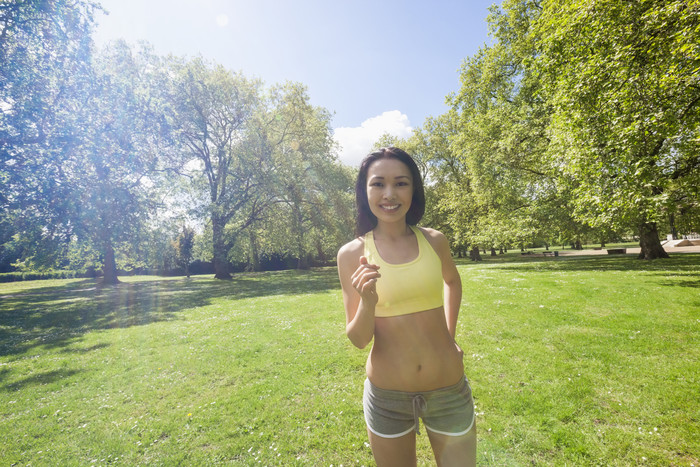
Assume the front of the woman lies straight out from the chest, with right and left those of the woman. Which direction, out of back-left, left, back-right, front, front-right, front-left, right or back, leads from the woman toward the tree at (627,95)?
back-left

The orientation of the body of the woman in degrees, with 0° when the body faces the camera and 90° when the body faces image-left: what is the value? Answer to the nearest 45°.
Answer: approximately 0°

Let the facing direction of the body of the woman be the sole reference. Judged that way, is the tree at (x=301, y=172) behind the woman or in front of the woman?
behind

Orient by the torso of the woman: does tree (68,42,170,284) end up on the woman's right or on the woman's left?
on the woman's right

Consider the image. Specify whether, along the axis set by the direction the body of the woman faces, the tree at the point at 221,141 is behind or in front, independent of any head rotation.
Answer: behind

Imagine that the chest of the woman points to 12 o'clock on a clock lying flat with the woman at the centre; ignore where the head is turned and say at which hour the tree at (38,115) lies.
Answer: The tree is roughly at 4 o'clock from the woman.
